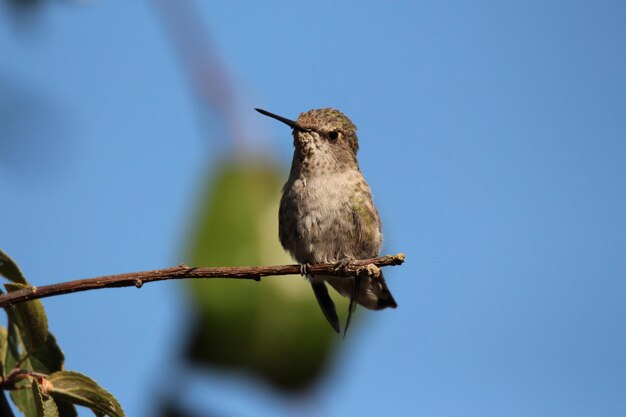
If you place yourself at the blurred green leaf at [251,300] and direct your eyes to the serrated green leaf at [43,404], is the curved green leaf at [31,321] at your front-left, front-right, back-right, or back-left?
front-right

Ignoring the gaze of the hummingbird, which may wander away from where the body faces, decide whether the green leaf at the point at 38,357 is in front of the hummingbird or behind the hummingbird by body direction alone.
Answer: in front

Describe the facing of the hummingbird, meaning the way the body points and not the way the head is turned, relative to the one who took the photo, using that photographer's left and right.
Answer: facing the viewer and to the left of the viewer

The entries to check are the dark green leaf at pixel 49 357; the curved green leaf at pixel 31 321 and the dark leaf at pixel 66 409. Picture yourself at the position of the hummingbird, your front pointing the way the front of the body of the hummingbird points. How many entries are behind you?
0

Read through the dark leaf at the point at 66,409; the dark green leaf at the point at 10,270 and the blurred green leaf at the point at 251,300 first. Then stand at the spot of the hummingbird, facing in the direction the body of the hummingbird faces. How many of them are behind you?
1

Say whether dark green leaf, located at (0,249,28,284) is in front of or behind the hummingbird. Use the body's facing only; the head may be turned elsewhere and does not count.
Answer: in front
